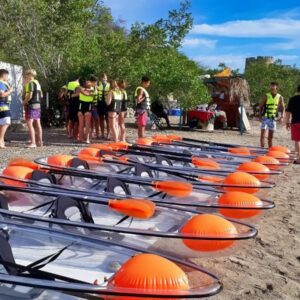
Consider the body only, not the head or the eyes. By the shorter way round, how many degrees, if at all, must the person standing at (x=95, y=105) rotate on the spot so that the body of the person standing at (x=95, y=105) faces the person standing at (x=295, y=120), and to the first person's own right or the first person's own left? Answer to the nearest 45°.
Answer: approximately 90° to the first person's own left

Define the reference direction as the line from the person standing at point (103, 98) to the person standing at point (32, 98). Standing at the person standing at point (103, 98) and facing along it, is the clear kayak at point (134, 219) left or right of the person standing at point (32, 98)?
left

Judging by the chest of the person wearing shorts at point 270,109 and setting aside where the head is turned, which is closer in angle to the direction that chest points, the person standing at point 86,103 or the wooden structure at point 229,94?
the person standing

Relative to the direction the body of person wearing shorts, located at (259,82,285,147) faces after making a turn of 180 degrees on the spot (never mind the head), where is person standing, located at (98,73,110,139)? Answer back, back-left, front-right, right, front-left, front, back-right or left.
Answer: left

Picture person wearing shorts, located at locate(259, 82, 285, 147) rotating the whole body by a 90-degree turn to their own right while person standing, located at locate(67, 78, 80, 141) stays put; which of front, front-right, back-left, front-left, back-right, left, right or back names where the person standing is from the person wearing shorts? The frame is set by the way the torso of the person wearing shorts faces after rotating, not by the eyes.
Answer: front

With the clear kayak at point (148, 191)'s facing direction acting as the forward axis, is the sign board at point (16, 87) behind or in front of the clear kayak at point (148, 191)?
behind

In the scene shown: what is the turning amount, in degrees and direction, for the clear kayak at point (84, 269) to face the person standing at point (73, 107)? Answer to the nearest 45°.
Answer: approximately 135° to its left
